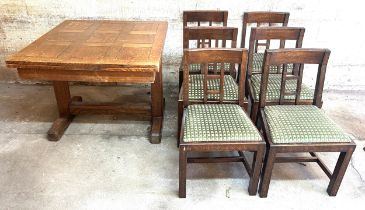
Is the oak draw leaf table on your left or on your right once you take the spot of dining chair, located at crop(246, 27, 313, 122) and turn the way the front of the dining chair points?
on your right

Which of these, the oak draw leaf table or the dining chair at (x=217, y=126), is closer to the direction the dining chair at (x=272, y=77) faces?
the dining chair

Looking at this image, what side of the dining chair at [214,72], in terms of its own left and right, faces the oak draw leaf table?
right

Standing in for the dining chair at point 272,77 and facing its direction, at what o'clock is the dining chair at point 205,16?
the dining chair at point 205,16 is roughly at 4 o'clock from the dining chair at point 272,77.

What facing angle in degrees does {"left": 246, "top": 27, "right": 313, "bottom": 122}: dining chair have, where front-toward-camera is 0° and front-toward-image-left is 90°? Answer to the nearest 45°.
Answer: approximately 0°

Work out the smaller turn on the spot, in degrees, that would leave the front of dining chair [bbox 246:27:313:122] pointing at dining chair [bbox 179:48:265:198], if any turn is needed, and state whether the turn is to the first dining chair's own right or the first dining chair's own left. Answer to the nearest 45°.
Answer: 0° — it already faces it

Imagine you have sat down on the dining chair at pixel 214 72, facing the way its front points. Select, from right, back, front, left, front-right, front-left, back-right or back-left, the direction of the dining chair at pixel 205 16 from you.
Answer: back

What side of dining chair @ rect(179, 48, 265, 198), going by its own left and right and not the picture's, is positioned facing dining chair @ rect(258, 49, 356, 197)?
left

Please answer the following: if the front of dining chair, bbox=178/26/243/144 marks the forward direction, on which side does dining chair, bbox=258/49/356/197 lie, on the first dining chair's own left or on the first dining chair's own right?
on the first dining chair's own left
